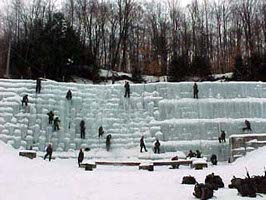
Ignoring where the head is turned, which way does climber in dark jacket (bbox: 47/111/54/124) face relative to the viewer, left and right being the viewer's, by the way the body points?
facing away from the viewer

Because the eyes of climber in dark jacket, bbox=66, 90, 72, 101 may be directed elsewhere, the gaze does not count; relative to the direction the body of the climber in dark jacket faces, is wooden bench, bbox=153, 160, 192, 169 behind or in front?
behind

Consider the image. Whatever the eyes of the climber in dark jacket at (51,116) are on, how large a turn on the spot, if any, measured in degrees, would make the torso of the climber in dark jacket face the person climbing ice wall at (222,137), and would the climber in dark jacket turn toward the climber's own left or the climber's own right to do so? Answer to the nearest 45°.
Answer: approximately 90° to the climber's own right

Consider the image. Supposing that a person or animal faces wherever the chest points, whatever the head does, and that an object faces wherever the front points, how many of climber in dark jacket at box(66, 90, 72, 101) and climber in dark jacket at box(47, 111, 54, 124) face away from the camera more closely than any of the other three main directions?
2

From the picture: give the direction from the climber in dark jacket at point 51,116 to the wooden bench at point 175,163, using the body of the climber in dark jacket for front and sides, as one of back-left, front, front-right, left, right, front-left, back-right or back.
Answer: back-right

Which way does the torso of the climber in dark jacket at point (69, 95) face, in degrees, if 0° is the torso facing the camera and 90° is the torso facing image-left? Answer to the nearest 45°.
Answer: approximately 180°

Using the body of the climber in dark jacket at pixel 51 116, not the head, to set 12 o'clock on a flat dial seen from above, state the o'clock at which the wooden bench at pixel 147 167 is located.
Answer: The wooden bench is roughly at 5 o'clock from the climber in dark jacket.
